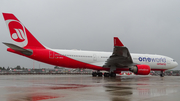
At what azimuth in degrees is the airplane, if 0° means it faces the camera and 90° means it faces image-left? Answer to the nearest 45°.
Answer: approximately 270°
